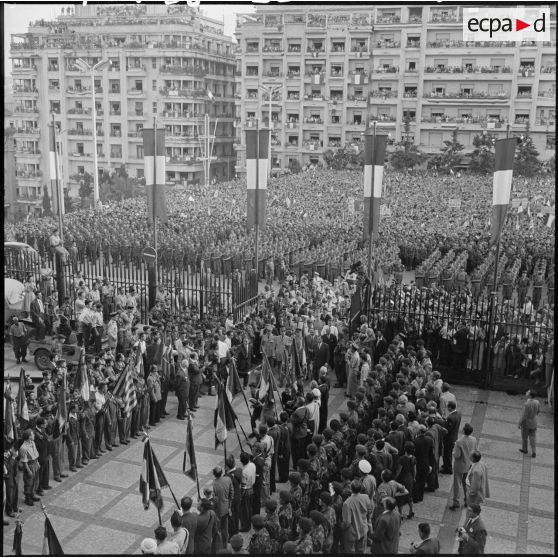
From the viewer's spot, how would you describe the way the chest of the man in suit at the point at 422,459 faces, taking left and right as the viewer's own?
facing away from the viewer and to the left of the viewer

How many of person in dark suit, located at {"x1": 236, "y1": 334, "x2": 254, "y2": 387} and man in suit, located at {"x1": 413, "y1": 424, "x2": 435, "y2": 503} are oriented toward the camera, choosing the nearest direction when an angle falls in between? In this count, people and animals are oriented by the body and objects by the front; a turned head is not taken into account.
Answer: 1

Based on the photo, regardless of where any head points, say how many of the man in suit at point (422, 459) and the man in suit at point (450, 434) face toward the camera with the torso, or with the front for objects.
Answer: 0

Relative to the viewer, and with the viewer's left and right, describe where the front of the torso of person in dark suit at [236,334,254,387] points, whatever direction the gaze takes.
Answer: facing the viewer

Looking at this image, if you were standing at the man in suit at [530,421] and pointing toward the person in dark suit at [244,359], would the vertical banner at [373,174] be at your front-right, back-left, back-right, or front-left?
front-right

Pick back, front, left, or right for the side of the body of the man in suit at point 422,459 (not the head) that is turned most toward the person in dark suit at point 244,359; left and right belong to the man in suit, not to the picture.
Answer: front

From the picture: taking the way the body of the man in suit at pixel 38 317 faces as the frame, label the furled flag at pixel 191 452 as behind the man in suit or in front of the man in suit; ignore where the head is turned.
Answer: in front

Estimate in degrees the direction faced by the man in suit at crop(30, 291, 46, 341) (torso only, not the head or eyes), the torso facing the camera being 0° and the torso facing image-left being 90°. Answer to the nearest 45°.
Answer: approximately 315°

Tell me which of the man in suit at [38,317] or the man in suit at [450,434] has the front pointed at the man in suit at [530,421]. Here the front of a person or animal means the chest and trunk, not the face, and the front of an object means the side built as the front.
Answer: the man in suit at [38,317]

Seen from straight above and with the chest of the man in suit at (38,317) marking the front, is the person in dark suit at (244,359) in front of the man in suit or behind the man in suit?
in front

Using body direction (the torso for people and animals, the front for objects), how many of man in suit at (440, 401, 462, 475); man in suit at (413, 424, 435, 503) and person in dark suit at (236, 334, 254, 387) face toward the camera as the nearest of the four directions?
1

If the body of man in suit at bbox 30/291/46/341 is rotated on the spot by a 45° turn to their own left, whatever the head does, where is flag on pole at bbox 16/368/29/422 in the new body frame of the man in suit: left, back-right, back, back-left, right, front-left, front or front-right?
right

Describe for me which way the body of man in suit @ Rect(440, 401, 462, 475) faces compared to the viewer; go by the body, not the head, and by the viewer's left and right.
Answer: facing away from the viewer and to the left of the viewer
